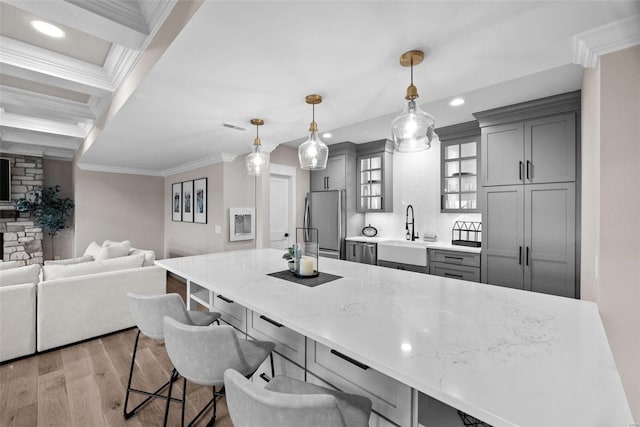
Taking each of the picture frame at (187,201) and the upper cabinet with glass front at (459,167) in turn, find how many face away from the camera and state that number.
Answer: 0

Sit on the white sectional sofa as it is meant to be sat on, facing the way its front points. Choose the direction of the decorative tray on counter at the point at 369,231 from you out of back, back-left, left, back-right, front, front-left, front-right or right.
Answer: back-right

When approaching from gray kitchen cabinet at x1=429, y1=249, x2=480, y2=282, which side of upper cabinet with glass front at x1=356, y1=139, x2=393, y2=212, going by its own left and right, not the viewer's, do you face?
left

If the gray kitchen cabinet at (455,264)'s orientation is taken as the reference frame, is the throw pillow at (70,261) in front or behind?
in front

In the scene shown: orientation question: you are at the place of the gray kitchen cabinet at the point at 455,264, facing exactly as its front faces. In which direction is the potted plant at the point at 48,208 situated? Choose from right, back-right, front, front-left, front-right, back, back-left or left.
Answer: front-right

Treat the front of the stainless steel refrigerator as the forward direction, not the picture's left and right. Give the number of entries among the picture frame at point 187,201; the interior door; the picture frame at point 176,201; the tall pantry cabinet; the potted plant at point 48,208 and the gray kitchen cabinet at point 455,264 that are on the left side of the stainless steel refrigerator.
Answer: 2
